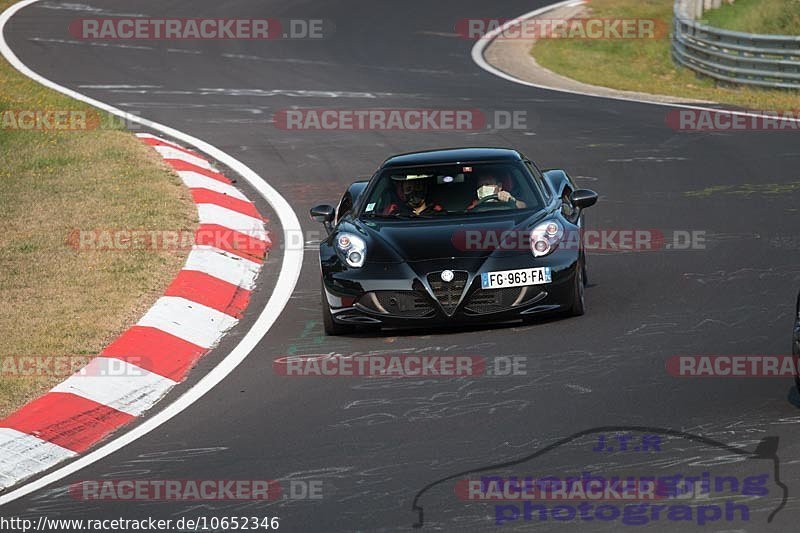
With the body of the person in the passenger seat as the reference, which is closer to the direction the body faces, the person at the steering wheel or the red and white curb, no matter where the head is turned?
the red and white curb

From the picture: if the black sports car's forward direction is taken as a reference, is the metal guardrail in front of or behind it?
behind

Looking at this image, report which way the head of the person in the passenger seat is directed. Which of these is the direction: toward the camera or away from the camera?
toward the camera

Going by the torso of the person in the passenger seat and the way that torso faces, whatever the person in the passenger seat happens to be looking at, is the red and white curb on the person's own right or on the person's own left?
on the person's own right

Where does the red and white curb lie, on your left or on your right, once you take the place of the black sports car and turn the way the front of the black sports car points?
on your right

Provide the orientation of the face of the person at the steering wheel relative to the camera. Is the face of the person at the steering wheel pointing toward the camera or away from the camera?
toward the camera

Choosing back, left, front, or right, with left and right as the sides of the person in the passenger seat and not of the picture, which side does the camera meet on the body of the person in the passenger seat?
front

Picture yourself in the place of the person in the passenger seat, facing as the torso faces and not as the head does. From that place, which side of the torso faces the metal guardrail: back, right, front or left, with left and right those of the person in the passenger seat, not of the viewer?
back

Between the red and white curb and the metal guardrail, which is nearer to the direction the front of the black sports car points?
the red and white curb

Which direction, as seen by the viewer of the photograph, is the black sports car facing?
facing the viewer
